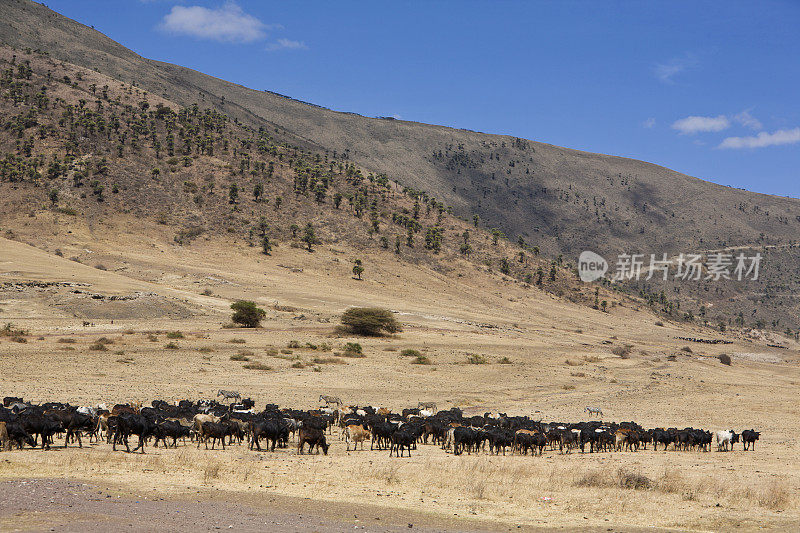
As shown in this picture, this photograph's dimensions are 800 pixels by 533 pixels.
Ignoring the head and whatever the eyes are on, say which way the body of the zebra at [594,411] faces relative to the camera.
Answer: to the viewer's left
